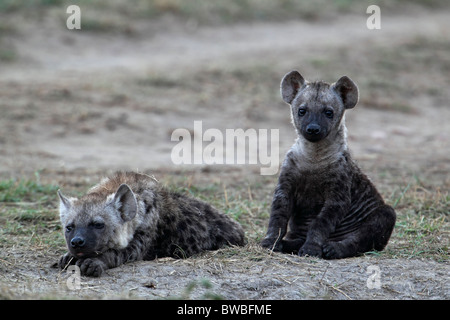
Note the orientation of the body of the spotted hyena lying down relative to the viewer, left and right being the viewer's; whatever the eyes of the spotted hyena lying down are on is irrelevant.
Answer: facing the viewer and to the left of the viewer

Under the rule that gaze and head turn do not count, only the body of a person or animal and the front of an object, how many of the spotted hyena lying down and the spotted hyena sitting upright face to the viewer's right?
0

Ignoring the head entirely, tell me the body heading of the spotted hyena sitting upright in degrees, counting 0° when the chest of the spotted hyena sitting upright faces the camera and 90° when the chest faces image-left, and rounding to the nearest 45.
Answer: approximately 45°

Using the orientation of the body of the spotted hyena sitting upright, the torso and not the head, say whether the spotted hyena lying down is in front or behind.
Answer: in front

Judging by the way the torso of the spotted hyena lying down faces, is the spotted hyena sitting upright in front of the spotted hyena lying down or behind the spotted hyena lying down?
behind
